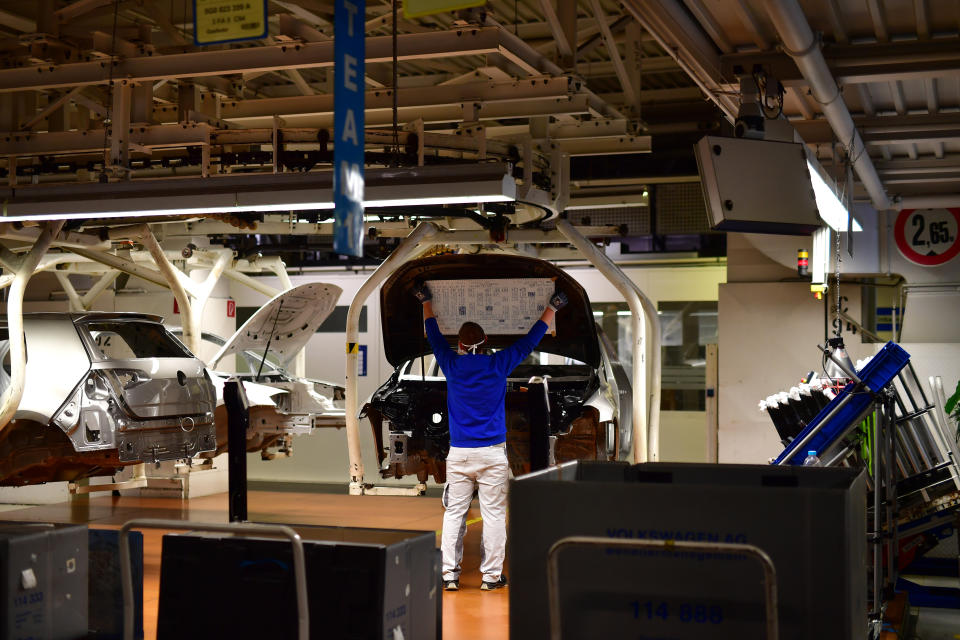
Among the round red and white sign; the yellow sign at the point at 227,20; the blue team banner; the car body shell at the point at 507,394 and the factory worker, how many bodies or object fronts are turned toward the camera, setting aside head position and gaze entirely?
4

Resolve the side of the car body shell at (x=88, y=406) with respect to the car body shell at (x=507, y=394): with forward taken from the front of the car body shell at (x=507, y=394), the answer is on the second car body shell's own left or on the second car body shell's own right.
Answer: on the second car body shell's own right

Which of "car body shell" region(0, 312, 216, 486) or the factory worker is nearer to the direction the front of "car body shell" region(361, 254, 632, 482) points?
the factory worker

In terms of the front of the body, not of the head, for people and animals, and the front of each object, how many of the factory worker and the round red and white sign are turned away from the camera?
1

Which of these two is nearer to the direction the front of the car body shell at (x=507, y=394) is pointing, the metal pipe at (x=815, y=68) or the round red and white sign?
the metal pipe

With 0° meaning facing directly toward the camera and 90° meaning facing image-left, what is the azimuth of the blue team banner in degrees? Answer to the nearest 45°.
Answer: approximately 0°

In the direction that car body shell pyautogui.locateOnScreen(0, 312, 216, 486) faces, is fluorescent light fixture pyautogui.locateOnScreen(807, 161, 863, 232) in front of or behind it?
behind

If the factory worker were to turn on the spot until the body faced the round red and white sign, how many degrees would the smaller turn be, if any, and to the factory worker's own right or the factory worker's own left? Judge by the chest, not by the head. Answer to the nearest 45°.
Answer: approximately 45° to the factory worker's own right
